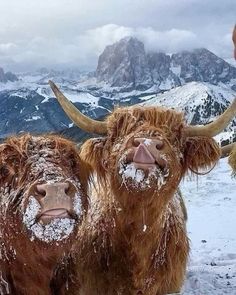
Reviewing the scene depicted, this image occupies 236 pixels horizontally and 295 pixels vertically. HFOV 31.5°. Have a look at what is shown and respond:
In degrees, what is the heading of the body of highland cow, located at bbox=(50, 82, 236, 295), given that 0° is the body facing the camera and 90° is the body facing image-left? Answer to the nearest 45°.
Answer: approximately 0°

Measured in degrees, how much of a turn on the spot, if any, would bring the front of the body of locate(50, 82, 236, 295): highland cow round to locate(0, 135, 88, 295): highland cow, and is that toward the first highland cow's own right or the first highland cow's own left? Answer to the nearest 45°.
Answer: approximately 45° to the first highland cow's own right
